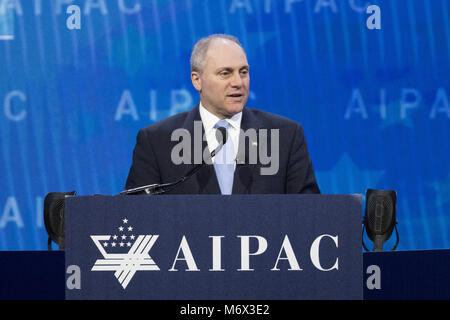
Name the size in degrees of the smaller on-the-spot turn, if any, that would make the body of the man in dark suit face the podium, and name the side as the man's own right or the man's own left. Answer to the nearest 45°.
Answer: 0° — they already face it

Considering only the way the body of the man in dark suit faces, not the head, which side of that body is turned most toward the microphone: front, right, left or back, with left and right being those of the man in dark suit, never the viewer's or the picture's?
front

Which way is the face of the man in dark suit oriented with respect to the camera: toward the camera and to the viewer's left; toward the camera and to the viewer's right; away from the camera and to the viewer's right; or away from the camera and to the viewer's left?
toward the camera and to the viewer's right

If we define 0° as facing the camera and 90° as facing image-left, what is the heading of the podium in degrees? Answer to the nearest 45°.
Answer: approximately 0°

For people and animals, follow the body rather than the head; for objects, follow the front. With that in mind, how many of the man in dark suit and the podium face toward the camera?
2

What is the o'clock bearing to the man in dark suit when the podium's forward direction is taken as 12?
The man in dark suit is roughly at 6 o'clock from the podium.
